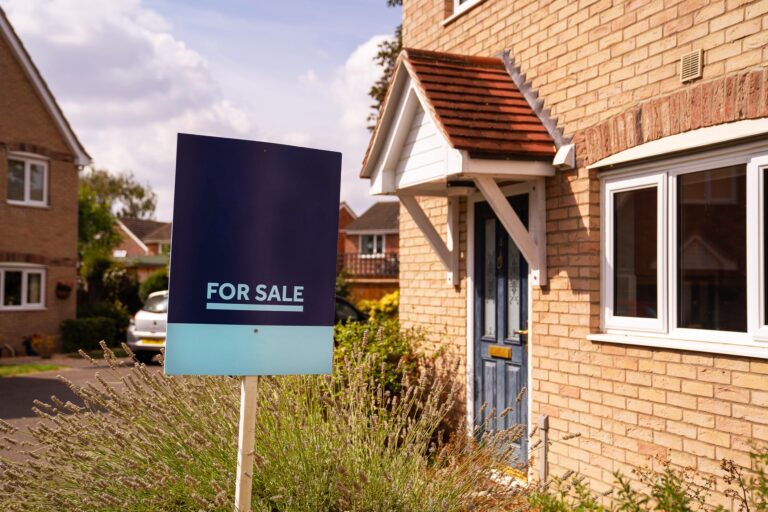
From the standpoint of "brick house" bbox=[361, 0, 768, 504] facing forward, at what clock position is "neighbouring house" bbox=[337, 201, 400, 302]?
The neighbouring house is roughly at 4 o'clock from the brick house.

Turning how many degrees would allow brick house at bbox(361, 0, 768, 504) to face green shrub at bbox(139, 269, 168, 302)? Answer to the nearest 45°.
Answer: approximately 90° to its right

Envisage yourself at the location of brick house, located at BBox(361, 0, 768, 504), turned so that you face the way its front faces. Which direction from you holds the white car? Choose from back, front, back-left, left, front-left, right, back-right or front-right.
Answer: right

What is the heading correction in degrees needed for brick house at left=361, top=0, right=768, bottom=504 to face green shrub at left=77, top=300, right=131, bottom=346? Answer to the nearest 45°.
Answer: approximately 90° to its right

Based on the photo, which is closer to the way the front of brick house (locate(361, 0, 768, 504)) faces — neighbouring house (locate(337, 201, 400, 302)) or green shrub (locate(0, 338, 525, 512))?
the green shrub

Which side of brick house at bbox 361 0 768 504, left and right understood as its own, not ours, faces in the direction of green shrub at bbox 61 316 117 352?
right

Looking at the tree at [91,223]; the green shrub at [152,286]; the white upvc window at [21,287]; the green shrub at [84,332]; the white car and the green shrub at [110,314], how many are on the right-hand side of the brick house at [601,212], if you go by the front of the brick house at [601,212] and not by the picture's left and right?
6

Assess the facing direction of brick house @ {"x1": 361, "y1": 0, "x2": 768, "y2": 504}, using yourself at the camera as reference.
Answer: facing the viewer and to the left of the viewer

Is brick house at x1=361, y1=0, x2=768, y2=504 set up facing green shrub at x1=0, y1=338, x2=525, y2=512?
yes

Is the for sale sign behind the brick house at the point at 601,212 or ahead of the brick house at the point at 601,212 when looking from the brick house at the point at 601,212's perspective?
ahead

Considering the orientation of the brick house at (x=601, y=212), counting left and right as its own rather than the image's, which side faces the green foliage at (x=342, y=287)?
right

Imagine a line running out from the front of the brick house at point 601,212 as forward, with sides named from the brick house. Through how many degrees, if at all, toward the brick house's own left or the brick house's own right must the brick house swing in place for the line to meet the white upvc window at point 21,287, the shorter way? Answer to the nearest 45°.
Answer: approximately 90° to the brick house's own right

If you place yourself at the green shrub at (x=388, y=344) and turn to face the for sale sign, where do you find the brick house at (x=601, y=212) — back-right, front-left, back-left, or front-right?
front-left

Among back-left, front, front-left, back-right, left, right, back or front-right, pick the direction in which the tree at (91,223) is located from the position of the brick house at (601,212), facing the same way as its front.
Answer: right
